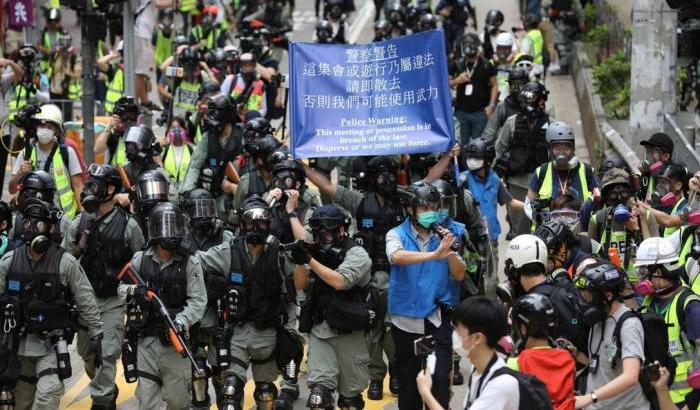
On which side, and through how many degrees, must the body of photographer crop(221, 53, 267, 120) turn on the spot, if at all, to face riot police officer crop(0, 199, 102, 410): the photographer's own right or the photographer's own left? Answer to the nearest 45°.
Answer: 0° — they already face them

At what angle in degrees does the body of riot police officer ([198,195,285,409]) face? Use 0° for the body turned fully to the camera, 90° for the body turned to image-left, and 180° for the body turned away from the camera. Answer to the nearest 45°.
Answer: approximately 0°

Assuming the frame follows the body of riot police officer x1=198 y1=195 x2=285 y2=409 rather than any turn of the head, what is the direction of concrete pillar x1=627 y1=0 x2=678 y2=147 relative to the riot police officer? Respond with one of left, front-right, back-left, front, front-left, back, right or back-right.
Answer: back-left

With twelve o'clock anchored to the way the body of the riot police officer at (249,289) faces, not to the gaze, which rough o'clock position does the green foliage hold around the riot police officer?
The green foliage is roughly at 7 o'clock from the riot police officer.

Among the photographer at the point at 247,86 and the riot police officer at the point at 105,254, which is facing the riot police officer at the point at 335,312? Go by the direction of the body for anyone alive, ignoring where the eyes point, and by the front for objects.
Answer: the photographer

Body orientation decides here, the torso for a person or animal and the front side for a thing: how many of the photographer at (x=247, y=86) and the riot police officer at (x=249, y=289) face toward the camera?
2

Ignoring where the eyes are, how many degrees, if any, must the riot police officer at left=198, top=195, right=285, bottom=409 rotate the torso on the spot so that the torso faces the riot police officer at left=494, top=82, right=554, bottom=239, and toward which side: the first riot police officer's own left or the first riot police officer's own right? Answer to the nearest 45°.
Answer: approximately 135° to the first riot police officer's own left
